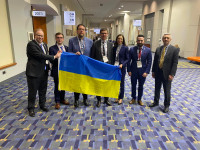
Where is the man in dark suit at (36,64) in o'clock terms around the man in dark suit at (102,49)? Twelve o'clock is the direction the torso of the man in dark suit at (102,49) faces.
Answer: the man in dark suit at (36,64) is roughly at 2 o'clock from the man in dark suit at (102,49).

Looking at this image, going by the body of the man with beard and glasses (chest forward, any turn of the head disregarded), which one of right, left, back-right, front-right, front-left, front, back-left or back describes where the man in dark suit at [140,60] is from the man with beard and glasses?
left

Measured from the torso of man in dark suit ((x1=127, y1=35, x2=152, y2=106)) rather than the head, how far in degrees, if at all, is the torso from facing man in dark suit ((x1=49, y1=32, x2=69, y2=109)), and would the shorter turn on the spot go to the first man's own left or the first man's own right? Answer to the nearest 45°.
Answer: approximately 90° to the first man's own right

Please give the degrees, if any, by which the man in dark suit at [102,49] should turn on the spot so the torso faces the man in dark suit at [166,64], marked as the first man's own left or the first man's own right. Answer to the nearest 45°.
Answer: approximately 90° to the first man's own left

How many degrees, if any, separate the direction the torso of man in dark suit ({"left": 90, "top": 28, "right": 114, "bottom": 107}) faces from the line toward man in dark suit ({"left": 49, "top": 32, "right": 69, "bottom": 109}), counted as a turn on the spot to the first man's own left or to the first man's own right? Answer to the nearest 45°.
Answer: approximately 90° to the first man's own right

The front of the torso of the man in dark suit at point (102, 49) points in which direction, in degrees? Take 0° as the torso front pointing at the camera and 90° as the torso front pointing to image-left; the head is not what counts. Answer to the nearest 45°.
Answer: approximately 0°

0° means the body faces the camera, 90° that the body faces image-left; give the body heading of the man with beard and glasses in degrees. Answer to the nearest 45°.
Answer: approximately 0°

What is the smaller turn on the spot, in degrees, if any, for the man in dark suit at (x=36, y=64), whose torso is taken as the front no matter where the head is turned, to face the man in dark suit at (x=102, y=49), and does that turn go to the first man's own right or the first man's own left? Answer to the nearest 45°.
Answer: approximately 45° to the first man's own left
